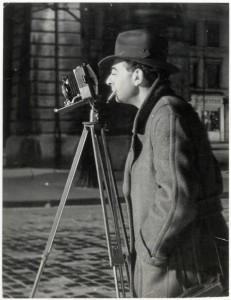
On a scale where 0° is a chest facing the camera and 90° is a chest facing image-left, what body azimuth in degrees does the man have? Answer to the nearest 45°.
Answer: approximately 90°

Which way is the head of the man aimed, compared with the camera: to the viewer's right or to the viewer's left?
to the viewer's left
